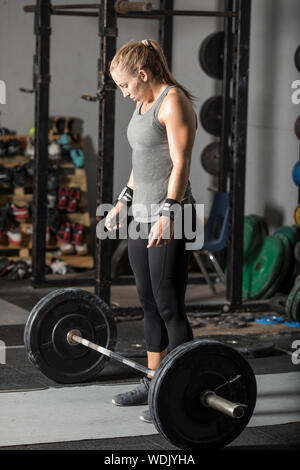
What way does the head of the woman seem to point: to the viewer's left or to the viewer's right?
to the viewer's left
